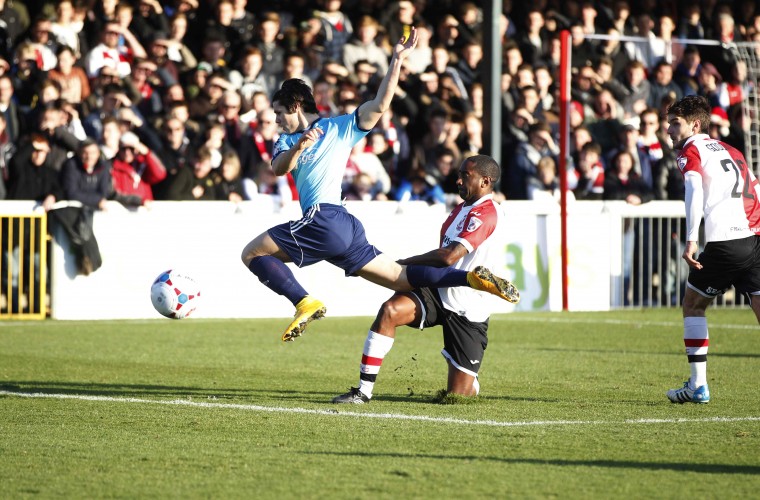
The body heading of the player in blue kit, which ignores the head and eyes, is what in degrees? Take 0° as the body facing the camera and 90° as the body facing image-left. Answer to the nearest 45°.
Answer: approximately 45°

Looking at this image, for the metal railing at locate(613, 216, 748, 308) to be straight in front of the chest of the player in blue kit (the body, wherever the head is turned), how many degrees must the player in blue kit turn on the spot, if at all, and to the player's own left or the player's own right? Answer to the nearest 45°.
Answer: approximately 180°

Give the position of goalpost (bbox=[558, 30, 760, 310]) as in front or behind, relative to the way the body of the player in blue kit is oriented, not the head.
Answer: behind

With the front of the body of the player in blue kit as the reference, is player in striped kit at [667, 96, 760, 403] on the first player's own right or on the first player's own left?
on the first player's own left

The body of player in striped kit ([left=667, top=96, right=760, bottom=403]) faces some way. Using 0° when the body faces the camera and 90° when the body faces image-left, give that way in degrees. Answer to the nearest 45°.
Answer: approximately 135°

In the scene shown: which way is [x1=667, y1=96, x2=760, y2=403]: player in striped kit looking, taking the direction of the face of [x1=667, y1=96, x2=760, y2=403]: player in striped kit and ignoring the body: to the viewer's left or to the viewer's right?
to the viewer's left

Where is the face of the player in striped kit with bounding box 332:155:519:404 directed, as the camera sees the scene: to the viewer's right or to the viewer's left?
to the viewer's left
